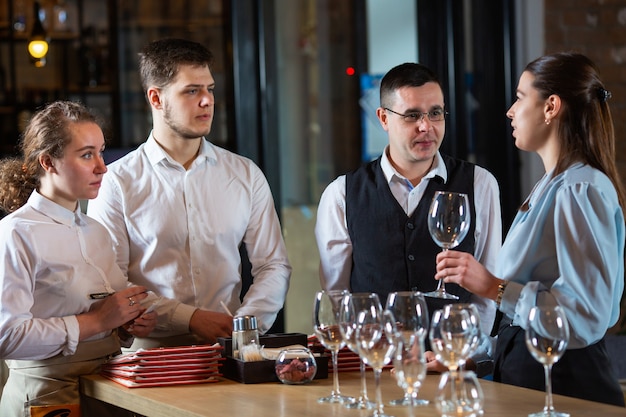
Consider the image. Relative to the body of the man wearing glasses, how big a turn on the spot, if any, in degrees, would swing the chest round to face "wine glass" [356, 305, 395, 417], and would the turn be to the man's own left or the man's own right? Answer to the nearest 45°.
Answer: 0° — they already face it

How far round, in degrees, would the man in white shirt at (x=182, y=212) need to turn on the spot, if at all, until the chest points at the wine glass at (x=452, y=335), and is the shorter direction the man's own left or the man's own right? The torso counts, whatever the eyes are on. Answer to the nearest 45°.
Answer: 0° — they already face it

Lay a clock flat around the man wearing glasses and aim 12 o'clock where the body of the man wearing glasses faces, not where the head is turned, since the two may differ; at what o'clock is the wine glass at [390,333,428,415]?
The wine glass is roughly at 12 o'clock from the man wearing glasses.

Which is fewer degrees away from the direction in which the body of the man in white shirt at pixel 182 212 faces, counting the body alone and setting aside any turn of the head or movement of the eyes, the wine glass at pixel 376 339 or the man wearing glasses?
the wine glass

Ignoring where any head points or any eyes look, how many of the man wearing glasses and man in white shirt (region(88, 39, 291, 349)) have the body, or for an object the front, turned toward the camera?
2

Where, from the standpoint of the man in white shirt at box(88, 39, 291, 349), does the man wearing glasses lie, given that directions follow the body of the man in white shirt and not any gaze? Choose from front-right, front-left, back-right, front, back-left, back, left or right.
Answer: left

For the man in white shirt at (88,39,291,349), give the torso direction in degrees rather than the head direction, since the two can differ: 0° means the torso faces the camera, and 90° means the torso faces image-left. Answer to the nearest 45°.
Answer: approximately 0°

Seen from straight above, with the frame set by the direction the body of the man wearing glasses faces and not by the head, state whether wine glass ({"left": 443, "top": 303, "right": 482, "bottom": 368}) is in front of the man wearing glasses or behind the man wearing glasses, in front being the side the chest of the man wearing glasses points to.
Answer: in front

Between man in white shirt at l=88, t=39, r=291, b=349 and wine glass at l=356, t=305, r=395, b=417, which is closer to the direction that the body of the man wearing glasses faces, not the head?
the wine glass

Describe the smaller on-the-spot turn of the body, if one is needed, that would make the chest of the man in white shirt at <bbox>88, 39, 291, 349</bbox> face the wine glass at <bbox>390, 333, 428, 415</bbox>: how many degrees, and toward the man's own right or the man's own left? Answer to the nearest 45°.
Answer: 0° — they already face it
